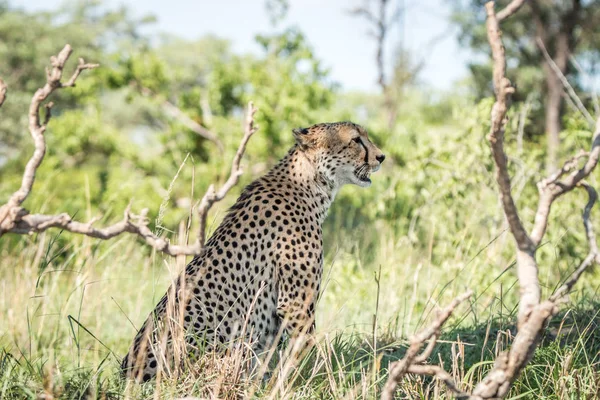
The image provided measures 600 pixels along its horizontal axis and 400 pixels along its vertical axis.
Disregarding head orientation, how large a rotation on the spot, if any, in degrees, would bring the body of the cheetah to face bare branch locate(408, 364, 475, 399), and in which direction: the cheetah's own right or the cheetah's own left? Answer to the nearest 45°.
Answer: approximately 90° to the cheetah's own right

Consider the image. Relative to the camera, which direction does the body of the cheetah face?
to the viewer's right

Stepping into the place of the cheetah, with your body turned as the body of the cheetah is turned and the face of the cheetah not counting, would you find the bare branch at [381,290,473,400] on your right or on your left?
on your right

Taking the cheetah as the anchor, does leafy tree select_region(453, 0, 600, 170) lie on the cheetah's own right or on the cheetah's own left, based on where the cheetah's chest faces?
on the cheetah's own left
